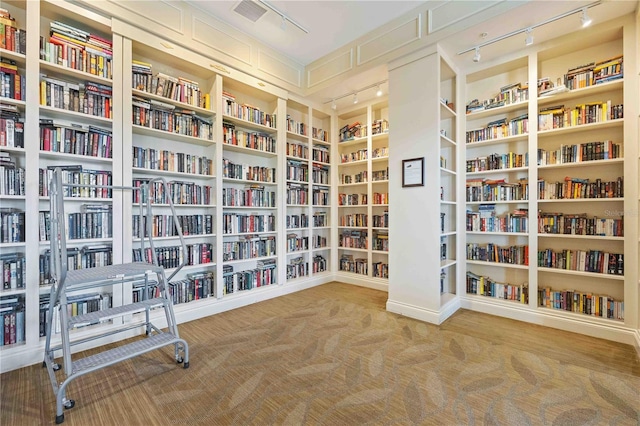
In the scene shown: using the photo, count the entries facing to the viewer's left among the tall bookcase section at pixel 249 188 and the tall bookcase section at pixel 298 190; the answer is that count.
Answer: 0

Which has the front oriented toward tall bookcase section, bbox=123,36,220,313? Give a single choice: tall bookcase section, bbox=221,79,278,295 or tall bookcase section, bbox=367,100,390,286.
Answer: tall bookcase section, bbox=367,100,390,286

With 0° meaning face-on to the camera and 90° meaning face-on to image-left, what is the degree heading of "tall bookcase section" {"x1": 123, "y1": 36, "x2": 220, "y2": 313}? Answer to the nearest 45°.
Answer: approximately 315°

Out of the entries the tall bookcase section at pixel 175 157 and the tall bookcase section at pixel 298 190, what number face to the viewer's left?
0

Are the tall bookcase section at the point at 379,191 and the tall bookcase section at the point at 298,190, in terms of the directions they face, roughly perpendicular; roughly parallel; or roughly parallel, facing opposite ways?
roughly perpendicular

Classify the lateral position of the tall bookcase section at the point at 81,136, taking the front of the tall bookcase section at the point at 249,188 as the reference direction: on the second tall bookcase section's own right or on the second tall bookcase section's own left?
on the second tall bookcase section's own right

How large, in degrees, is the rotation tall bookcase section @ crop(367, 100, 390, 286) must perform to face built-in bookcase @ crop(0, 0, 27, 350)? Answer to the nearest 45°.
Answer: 0° — it already faces it

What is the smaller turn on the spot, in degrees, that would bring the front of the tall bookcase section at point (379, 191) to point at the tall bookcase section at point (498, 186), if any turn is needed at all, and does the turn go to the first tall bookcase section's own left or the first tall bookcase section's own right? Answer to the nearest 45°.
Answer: approximately 90° to the first tall bookcase section's own left

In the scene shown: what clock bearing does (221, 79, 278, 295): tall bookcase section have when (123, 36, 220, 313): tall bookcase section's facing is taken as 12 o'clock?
(221, 79, 278, 295): tall bookcase section is roughly at 10 o'clock from (123, 36, 220, 313): tall bookcase section.

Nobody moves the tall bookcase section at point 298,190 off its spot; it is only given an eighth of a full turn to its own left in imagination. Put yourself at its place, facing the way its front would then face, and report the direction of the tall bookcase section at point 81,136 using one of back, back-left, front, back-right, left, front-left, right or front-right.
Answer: back-right

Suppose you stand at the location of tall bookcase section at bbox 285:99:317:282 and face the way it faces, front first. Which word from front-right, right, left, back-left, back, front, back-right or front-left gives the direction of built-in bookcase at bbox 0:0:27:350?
right

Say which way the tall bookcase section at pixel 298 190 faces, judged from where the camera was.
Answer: facing the viewer and to the right of the viewer
